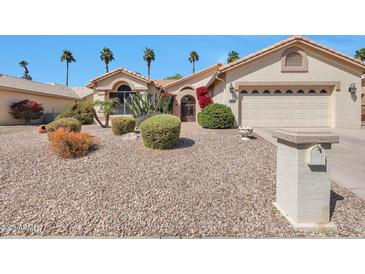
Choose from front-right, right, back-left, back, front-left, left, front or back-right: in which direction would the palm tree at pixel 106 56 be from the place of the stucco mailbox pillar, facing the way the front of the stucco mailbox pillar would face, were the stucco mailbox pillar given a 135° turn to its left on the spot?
front-left

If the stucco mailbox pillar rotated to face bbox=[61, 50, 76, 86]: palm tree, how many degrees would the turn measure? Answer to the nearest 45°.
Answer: approximately 180°

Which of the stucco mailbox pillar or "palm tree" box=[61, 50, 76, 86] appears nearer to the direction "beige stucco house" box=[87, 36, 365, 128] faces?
the stucco mailbox pillar

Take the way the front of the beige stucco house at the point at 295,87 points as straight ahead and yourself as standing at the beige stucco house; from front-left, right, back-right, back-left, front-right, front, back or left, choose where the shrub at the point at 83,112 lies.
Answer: right

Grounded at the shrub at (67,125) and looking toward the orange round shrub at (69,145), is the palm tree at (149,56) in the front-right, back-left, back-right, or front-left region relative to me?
back-left

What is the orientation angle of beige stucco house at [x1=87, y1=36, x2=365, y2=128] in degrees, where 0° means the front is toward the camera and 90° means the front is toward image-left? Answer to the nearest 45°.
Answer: approximately 0°

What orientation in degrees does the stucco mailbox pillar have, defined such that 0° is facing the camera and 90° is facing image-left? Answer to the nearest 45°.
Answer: approximately 315°

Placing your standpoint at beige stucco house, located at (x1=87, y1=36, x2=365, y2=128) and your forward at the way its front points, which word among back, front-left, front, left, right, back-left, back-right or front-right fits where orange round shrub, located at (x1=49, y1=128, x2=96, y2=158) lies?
front-right

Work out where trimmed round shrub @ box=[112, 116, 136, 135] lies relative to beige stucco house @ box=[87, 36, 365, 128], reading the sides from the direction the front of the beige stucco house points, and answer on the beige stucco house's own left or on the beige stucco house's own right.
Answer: on the beige stucco house's own right

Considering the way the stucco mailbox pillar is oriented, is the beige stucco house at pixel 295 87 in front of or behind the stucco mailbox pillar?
behind

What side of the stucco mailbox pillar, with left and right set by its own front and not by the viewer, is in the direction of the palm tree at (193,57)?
back

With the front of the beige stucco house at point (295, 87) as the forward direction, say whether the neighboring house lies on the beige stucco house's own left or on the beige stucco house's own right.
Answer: on the beige stucco house's own right

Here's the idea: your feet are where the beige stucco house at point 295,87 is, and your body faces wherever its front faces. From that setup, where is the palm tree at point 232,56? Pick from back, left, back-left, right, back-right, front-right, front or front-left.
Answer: back

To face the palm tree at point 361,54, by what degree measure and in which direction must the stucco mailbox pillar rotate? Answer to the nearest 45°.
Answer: approximately 135° to its left

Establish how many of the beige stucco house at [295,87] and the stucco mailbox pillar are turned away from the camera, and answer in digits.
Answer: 0
